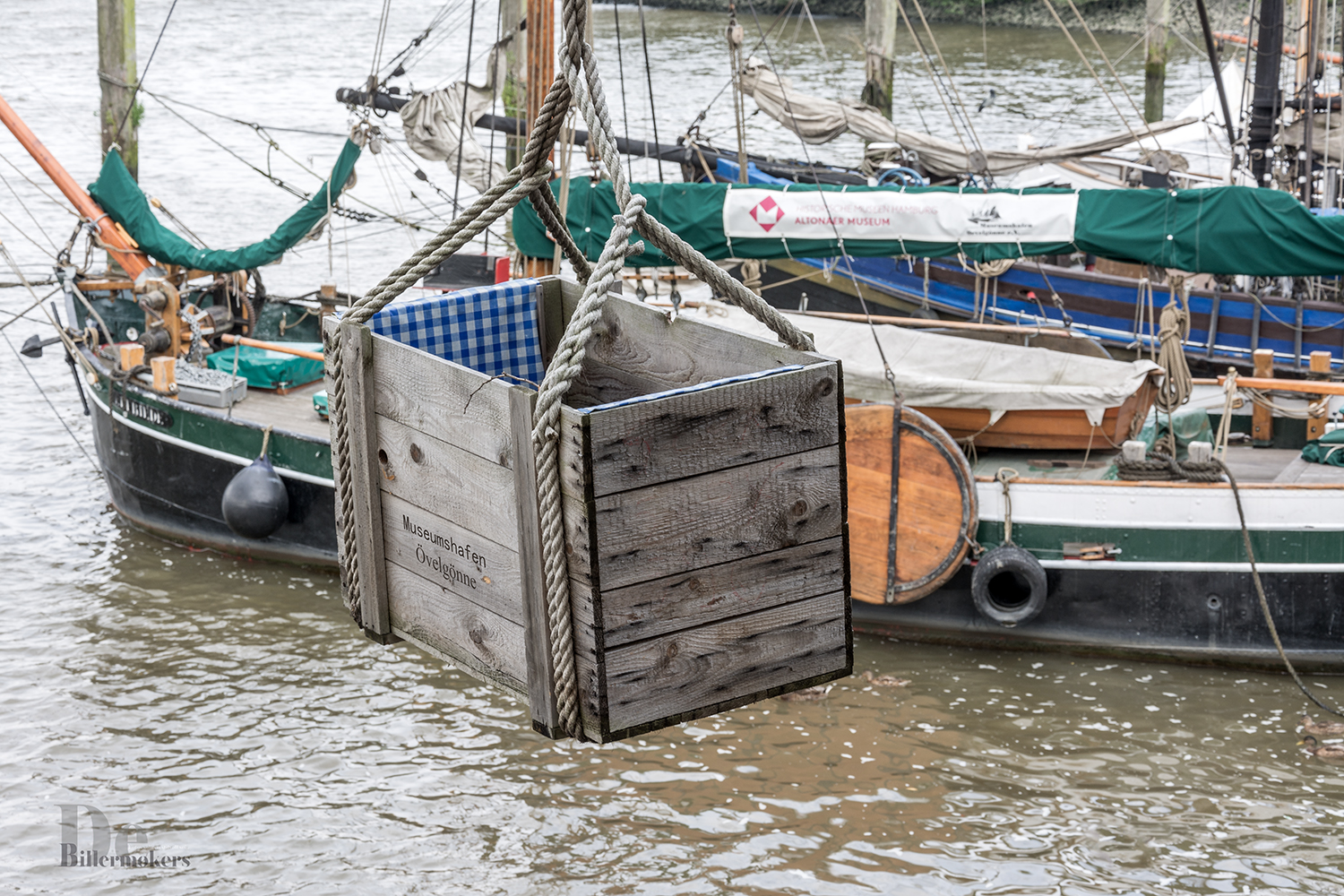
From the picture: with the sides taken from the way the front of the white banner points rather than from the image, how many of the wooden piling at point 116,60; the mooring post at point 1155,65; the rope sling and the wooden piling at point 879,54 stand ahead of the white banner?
1

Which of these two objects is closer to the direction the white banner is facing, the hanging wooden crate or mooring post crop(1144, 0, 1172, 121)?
the hanging wooden crate

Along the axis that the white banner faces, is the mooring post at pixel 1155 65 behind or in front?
behind

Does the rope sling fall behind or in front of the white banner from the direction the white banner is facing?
in front

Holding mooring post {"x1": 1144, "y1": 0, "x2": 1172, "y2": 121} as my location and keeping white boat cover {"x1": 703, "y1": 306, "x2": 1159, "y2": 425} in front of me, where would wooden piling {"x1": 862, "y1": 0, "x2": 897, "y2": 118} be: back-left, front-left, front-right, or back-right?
front-right

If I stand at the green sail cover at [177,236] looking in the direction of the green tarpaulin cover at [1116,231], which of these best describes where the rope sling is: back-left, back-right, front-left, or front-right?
front-right

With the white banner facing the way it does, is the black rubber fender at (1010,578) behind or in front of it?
in front

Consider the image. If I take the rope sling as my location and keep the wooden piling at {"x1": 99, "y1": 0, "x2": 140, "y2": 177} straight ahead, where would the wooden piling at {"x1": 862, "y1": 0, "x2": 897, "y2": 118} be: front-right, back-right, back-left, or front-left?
front-right

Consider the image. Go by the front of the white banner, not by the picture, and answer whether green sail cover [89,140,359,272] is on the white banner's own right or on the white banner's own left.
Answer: on the white banner's own right

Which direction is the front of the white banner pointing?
toward the camera

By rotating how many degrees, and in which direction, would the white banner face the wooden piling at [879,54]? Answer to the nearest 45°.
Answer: approximately 180°

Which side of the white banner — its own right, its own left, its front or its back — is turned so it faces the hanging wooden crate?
front

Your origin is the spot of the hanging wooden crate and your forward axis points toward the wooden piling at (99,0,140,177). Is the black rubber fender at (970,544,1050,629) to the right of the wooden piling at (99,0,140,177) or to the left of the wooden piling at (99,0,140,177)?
right

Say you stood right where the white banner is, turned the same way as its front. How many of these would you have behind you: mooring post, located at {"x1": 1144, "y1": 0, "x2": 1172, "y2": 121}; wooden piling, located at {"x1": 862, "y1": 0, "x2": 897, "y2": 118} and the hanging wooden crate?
2
